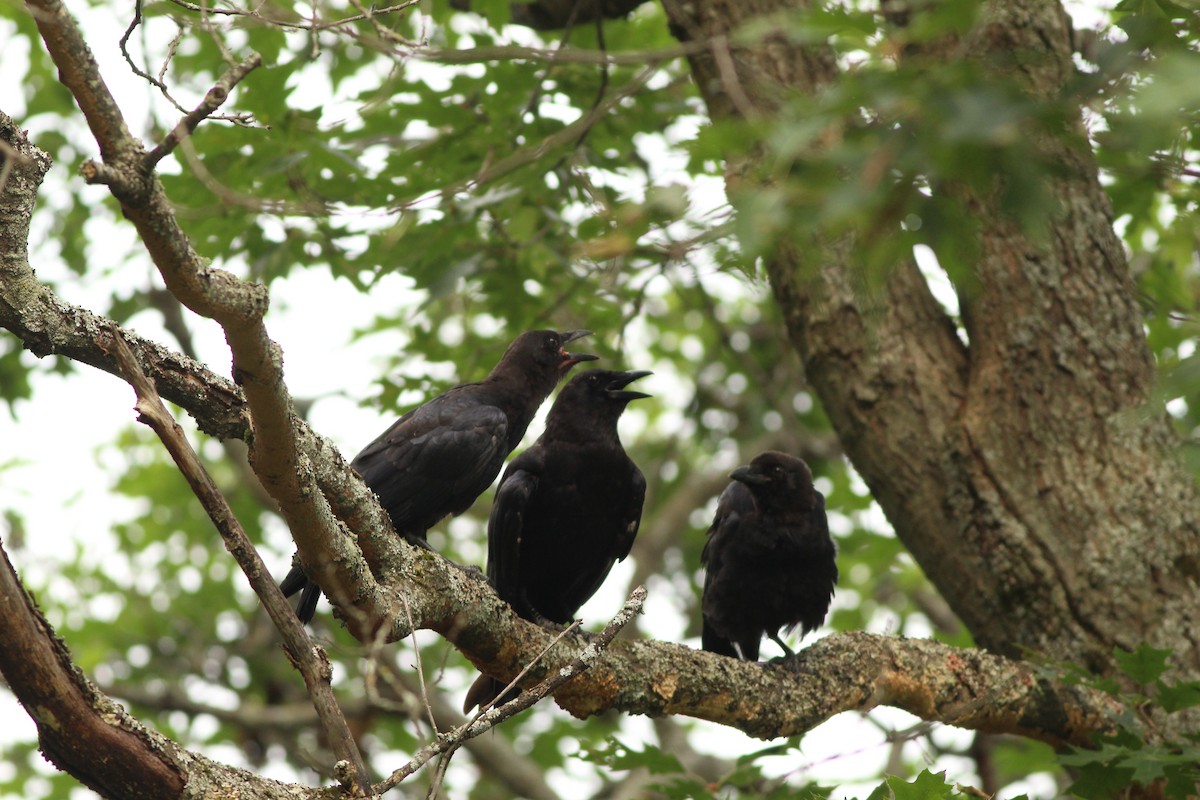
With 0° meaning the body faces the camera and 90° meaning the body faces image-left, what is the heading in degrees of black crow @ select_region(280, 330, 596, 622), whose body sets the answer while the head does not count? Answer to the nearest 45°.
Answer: approximately 270°

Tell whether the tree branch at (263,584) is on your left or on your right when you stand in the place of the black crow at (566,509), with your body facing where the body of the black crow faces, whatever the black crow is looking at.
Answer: on your right

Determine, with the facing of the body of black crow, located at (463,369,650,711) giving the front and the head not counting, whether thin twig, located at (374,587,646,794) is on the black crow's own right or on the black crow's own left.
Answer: on the black crow's own right

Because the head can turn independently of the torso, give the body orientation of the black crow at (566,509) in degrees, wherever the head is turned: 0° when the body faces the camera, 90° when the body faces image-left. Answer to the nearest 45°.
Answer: approximately 315°
